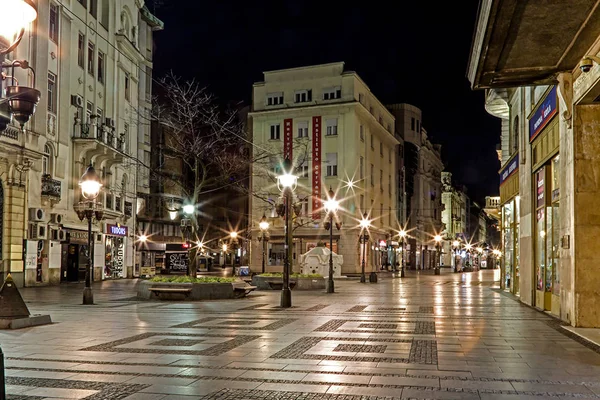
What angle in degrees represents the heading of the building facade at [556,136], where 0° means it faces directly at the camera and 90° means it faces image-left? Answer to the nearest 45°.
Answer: approximately 90°

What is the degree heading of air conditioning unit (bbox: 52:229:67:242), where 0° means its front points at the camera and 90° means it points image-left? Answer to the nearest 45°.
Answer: approximately 315°

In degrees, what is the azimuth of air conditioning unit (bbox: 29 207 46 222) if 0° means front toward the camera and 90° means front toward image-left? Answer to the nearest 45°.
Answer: approximately 315°

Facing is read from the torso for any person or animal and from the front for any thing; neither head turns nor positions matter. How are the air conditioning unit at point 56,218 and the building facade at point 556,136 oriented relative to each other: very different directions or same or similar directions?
very different directions

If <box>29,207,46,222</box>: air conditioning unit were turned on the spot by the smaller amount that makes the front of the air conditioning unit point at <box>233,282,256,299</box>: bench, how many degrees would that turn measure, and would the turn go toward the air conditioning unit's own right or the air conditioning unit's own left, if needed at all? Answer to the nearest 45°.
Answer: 0° — it already faces it
